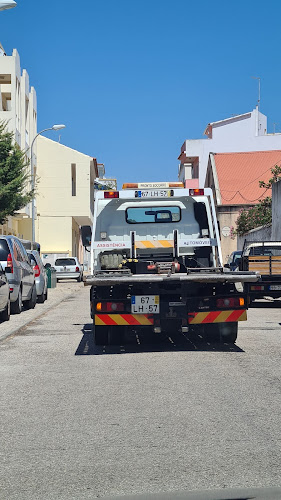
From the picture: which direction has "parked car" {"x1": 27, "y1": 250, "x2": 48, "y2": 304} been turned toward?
away from the camera

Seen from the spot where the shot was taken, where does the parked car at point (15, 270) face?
facing away from the viewer

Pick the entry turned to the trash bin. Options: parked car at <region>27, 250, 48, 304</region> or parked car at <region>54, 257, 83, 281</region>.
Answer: parked car at <region>27, 250, 48, 304</region>

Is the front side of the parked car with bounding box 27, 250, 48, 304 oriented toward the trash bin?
yes

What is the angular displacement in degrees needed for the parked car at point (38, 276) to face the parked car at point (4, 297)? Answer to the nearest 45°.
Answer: approximately 180°

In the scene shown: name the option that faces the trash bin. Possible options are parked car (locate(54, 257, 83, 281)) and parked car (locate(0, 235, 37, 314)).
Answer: parked car (locate(0, 235, 37, 314))

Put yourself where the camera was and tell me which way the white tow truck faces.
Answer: facing away from the viewer

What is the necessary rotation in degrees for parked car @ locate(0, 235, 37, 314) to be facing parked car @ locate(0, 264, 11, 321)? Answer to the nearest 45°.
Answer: approximately 180°
